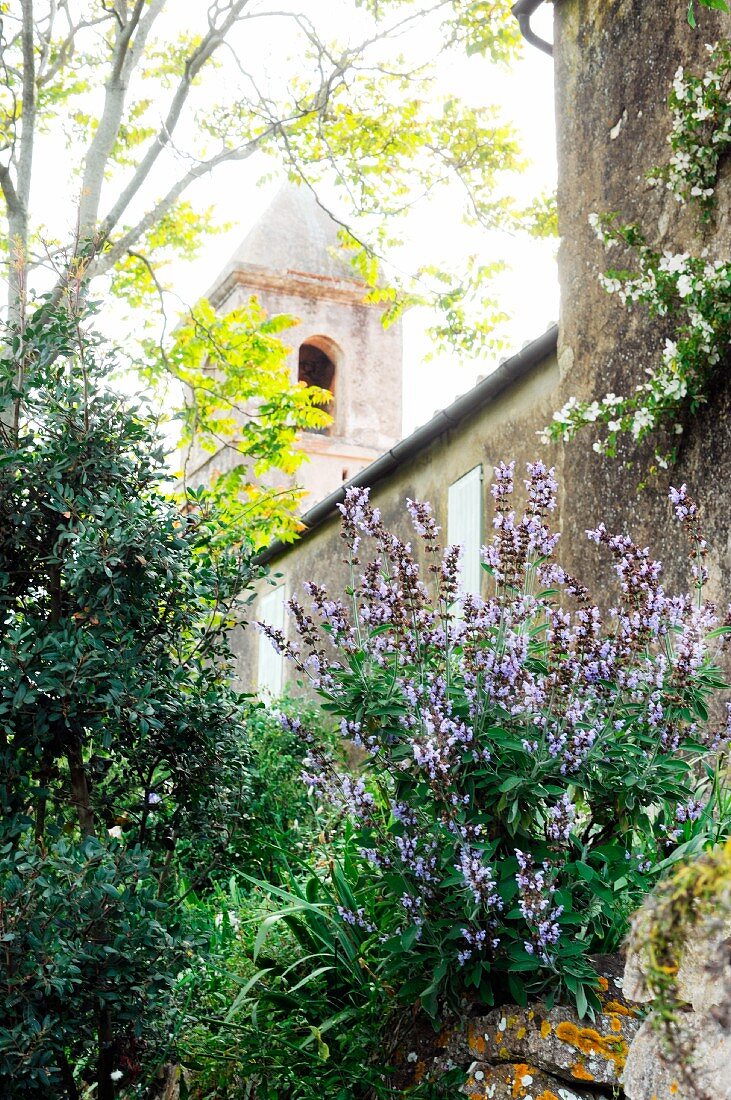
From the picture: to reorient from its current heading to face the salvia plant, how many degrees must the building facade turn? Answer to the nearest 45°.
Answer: approximately 45° to its left

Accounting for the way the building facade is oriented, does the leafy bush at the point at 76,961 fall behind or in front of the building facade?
in front

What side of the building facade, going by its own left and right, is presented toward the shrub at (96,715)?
front

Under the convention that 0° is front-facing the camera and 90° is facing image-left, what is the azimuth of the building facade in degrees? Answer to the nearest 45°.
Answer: approximately 45°
